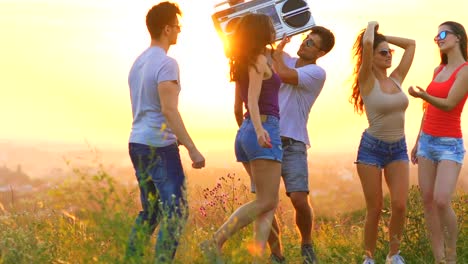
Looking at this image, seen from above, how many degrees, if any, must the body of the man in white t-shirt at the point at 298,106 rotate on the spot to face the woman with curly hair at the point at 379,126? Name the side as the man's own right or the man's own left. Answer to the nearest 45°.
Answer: approximately 135° to the man's own left

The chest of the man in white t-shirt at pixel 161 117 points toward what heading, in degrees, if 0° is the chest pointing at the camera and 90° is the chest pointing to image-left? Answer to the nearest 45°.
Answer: approximately 225°

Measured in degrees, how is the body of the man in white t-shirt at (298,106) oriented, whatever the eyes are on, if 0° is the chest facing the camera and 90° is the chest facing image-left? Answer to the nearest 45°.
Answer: approximately 45°

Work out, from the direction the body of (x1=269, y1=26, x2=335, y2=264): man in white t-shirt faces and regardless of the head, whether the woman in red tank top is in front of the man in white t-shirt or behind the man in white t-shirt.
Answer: behind

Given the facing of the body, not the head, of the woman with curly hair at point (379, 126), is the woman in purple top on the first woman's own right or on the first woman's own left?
on the first woman's own right

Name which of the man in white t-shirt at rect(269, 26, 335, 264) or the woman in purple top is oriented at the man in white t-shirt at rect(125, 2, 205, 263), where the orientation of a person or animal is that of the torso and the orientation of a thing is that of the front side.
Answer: the man in white t-shirt at rect(269, 26, 335, 264)

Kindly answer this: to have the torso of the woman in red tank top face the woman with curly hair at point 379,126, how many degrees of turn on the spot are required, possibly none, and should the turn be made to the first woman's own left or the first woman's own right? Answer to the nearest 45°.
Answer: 0° — they already face them

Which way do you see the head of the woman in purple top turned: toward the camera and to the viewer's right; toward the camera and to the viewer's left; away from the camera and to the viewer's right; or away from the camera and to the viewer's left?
away from the camera and to the viewer's right

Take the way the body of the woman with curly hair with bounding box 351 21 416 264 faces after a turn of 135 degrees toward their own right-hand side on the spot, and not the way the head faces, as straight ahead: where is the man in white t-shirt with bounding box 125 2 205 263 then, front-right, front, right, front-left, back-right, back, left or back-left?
front-left
